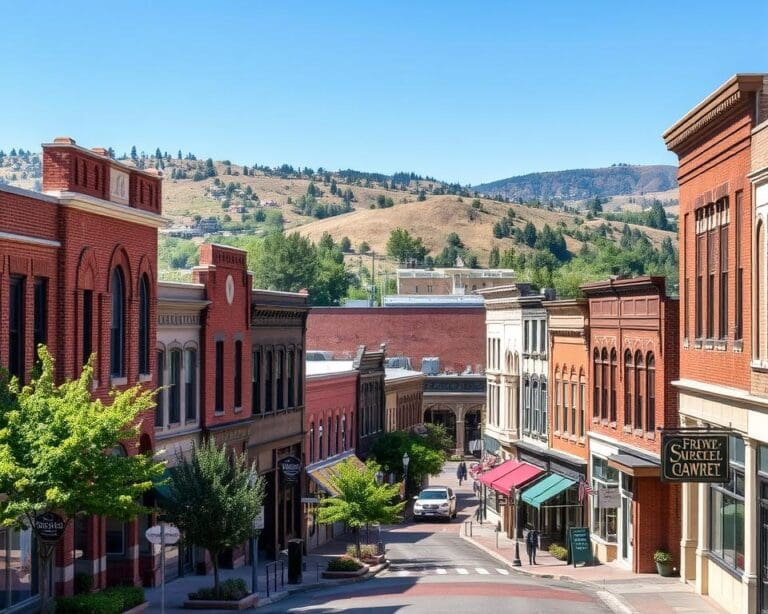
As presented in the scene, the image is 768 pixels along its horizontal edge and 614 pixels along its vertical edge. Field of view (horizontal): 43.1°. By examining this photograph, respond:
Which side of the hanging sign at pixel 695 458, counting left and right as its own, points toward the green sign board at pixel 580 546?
back

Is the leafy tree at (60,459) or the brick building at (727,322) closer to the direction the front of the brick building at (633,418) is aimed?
the leafy tree

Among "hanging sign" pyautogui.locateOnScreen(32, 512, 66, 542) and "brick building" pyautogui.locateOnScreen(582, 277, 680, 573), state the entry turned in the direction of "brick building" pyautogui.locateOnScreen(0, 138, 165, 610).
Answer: "brick building" pyautogui.locateOnScreen(582, 277, 680, 573)

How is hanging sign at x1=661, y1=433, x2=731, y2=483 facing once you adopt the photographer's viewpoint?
facing the viewer

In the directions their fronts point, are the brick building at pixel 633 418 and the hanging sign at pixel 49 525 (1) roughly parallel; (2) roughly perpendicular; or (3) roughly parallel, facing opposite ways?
roughly perpendicular

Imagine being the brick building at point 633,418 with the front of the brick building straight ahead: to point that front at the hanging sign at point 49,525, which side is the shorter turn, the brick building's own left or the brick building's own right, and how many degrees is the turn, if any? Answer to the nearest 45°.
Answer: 0° — it already faces it

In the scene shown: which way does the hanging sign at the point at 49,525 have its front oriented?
toward the camera

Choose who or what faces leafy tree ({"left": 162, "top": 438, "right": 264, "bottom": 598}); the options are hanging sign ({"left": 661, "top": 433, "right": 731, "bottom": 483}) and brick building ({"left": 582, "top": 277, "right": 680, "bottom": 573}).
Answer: the brick building
